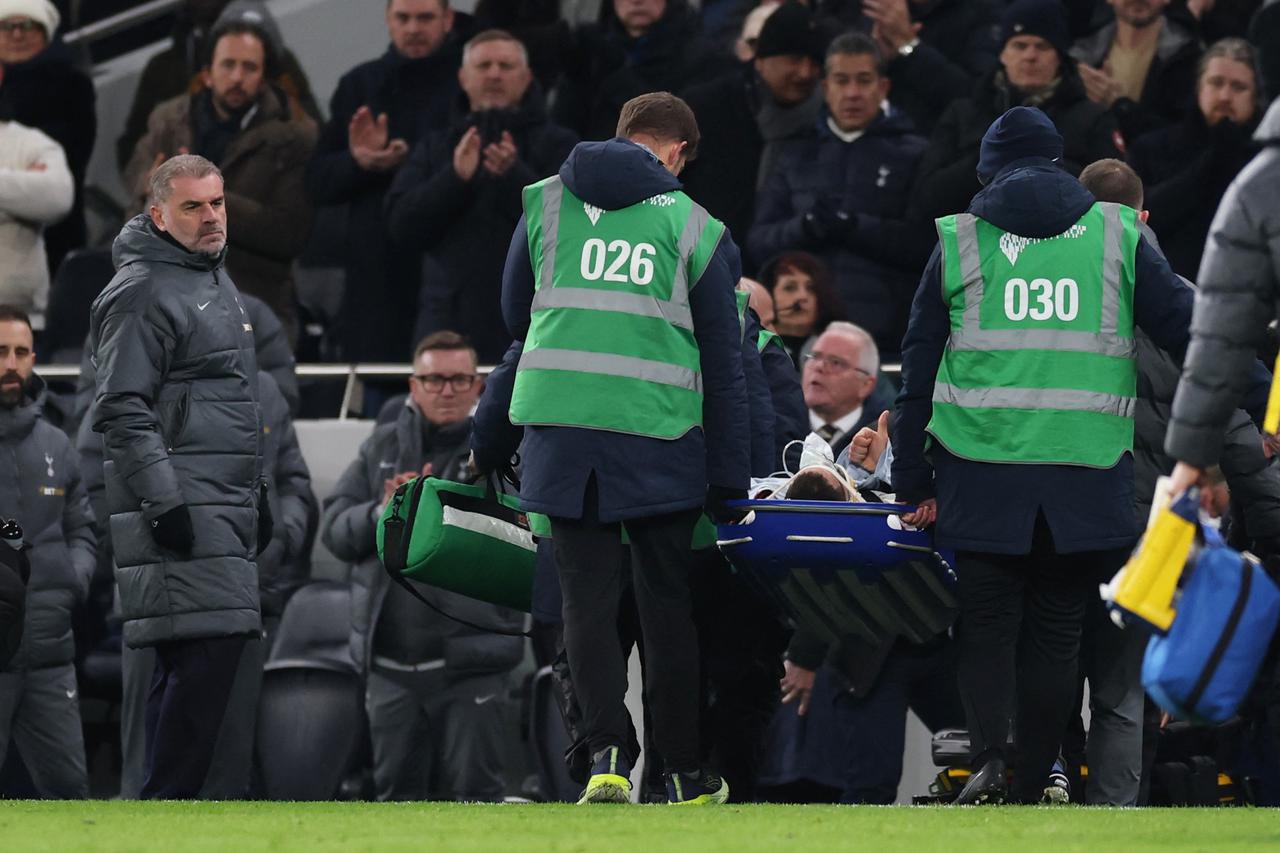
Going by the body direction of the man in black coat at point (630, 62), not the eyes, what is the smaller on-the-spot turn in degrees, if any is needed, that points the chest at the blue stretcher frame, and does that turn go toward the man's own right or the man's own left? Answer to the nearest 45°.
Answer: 0° — they already face it

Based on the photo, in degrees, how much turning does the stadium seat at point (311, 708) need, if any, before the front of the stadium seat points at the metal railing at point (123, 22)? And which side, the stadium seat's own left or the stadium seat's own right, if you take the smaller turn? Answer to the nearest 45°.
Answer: approximately 180°

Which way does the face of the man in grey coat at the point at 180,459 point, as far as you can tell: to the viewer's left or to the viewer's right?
to the viewer's right

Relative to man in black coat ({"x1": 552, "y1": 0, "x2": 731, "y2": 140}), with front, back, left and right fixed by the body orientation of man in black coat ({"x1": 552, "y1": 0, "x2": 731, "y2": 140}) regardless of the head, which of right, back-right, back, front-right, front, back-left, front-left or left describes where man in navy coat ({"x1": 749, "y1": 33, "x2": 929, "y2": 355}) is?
front-left

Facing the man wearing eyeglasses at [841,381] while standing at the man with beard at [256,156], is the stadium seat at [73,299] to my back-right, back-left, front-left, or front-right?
back-right

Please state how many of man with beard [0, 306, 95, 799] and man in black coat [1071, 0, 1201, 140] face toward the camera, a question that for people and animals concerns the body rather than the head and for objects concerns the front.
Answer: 2

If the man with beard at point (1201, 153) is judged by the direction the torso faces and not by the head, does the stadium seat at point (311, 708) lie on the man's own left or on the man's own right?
on the man's own right
